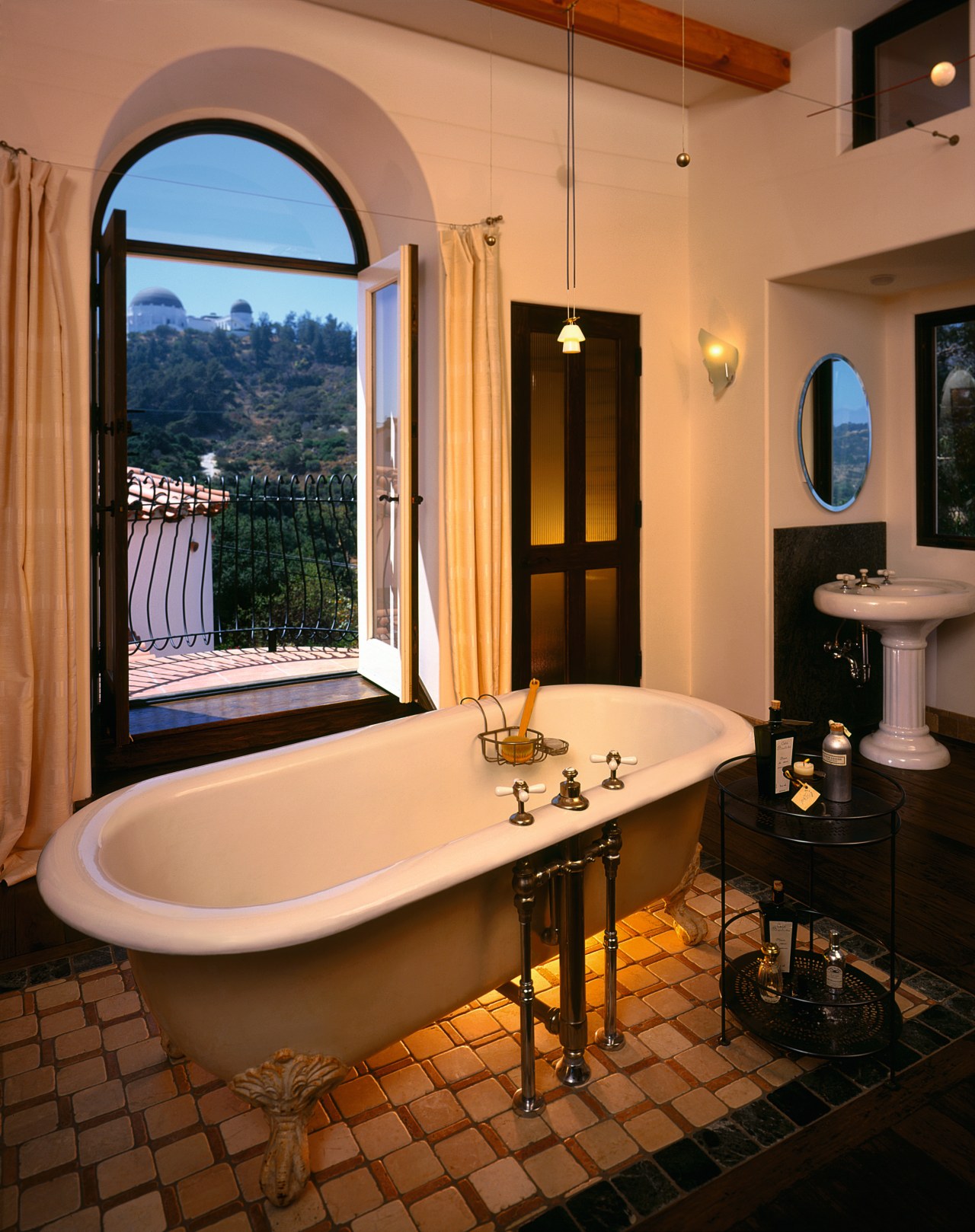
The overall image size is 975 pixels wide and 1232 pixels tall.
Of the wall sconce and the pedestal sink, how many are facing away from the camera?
0

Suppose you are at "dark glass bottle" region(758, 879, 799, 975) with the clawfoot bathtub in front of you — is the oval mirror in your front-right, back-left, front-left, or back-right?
back-right

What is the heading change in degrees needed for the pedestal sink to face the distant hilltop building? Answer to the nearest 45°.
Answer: approximately 135° to its right

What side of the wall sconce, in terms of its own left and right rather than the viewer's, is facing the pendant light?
front

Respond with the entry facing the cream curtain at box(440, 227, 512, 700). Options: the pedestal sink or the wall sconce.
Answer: the wall sconce

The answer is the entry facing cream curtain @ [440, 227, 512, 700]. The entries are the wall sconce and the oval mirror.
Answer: the wall sconce

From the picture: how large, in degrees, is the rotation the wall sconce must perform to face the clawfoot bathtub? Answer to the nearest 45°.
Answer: approximately 45° to its left

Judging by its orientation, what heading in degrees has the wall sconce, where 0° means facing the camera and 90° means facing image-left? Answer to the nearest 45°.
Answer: approximately 45°

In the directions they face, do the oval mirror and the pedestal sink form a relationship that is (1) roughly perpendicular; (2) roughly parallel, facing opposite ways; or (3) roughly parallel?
roughly parallel

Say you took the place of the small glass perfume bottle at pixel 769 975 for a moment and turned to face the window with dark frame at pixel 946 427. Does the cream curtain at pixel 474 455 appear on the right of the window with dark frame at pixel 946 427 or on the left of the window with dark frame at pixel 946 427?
left
